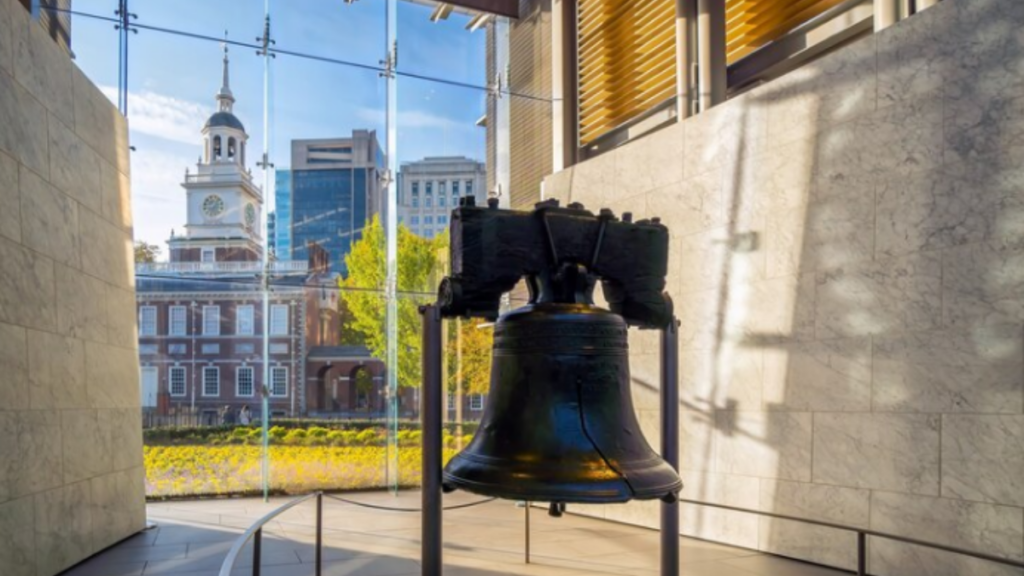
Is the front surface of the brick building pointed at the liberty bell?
yes

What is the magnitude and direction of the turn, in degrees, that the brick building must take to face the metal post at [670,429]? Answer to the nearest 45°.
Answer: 0° — it already faces it

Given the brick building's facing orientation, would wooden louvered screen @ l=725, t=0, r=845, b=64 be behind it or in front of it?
in front

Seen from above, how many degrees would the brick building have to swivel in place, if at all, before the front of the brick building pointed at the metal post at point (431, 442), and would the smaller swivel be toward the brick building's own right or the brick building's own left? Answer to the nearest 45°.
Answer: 0° — it already faces it

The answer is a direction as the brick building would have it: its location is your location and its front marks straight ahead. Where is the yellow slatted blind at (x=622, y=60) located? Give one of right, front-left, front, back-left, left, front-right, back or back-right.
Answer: front-left

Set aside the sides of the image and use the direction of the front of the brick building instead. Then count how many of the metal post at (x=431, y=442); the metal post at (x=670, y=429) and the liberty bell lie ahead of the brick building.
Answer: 3

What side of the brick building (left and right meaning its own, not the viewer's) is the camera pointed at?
front

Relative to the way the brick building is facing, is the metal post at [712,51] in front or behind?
in front
